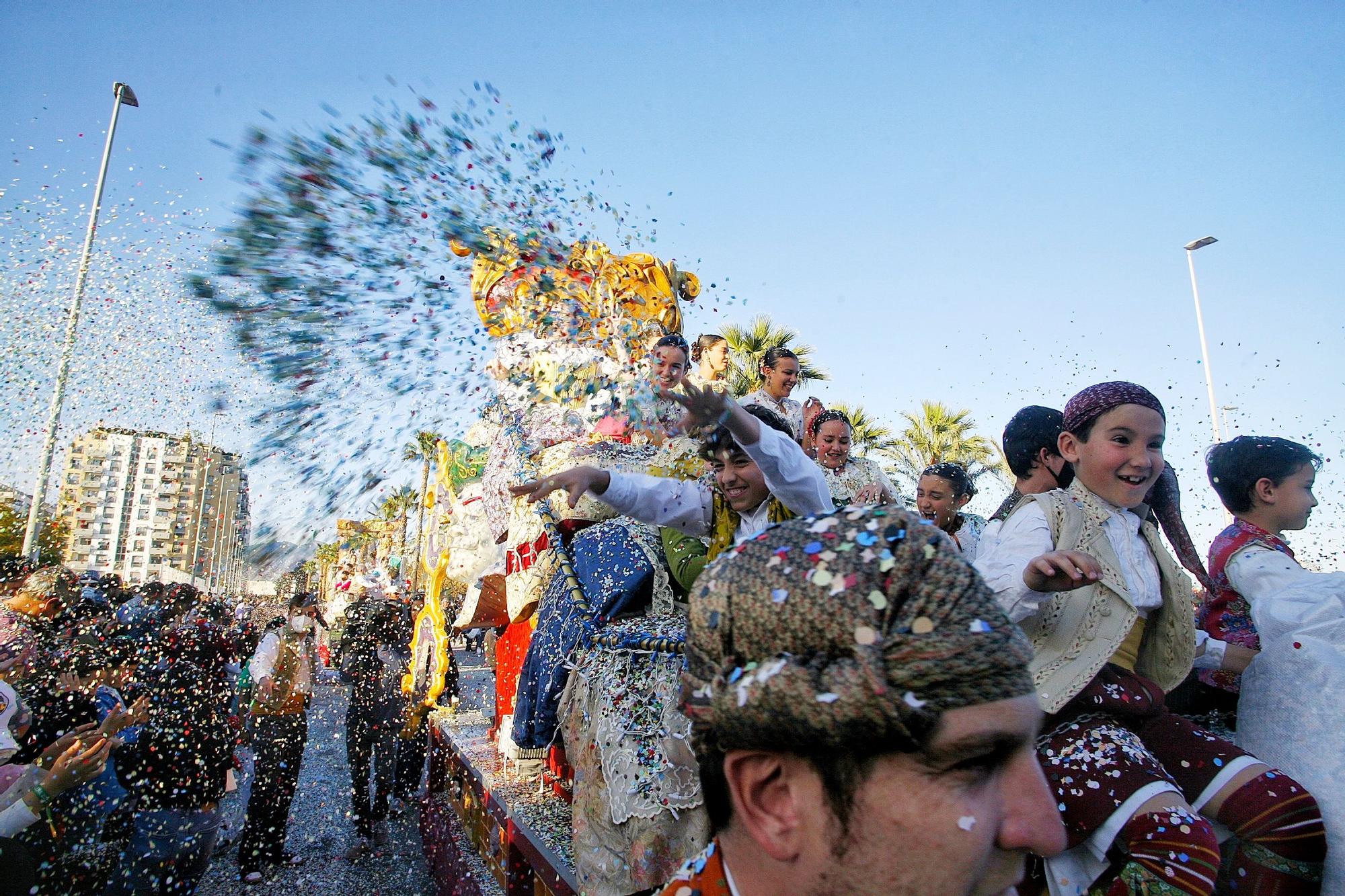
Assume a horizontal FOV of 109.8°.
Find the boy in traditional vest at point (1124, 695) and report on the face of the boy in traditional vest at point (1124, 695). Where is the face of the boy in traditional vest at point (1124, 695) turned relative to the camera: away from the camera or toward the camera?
toward the camera

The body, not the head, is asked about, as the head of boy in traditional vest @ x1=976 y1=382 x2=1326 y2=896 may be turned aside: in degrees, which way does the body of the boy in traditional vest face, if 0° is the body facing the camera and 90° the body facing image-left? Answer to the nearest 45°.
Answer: approximately 315°

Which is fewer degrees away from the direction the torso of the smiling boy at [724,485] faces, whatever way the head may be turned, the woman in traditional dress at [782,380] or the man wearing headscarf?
the man wearing headscarf

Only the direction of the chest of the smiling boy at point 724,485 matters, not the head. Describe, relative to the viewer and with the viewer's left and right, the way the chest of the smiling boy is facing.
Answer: facing the viewer and to the left of the viewer

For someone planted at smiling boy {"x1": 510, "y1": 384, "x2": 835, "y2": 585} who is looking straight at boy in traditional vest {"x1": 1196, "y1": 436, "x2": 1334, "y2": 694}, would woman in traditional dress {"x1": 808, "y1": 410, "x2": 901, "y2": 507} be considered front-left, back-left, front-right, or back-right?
front-left

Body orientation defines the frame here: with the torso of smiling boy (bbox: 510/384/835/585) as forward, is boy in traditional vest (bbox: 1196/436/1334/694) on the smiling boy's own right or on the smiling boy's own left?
on the smiling boy's own left

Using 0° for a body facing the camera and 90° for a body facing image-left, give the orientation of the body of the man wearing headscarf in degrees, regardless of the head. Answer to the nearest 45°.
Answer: approximately 270°

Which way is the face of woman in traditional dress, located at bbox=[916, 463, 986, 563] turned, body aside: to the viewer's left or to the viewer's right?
to the viewer's left

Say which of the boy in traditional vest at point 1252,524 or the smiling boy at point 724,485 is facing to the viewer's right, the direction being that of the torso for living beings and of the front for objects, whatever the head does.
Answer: the boy in traditional vest

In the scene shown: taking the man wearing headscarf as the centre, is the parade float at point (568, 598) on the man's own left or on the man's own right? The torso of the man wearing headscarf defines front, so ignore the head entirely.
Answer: on the man's own left

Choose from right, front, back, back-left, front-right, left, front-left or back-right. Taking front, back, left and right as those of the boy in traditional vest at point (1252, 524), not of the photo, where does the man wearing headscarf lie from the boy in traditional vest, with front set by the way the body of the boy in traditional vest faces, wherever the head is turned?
right

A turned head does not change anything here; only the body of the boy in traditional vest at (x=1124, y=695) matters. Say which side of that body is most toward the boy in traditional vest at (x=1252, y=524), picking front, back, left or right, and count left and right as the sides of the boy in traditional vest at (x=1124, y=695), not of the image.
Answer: left

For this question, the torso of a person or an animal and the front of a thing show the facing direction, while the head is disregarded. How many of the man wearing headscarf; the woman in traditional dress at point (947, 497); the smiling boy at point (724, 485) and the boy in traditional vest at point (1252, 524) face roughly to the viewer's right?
2
